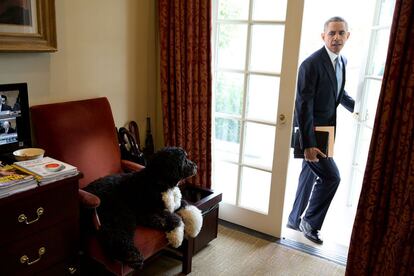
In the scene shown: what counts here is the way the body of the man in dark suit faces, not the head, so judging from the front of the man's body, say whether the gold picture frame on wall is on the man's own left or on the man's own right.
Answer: on the man's own right

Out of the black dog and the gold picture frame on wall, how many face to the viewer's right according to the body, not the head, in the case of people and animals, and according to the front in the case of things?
1

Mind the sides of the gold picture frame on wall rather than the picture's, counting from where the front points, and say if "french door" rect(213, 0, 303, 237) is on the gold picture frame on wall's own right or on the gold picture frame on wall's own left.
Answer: on the gold picture frame on wall's own left

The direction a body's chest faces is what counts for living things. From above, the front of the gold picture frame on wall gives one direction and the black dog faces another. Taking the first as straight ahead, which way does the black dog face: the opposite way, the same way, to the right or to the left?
to the left

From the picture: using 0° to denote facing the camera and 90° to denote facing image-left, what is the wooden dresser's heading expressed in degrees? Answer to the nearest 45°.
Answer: approximately 315°

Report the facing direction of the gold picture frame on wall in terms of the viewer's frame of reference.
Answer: facing the viewer

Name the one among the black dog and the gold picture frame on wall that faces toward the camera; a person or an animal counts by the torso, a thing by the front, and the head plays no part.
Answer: the gold picture frame on wall

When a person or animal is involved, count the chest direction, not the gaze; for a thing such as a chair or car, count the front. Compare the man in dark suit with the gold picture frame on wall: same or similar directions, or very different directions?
same or similar directions

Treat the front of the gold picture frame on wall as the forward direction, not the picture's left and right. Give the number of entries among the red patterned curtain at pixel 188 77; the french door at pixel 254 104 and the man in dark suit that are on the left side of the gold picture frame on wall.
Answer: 3

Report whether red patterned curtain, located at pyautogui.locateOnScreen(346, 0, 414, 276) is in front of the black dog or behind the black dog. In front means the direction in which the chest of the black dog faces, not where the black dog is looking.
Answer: in front

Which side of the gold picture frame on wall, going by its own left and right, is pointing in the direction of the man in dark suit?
left

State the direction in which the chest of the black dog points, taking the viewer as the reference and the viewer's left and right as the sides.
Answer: facing to the right of the viewer
